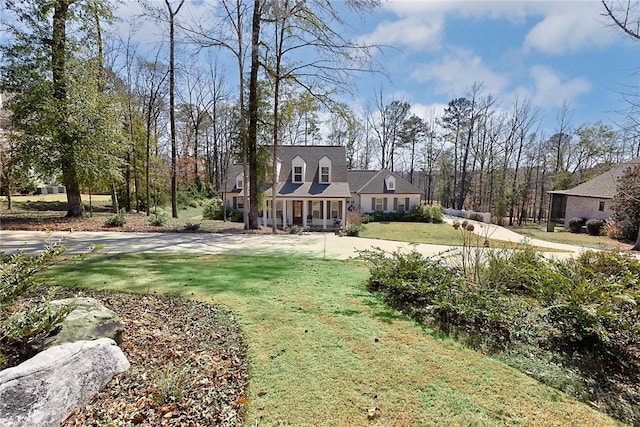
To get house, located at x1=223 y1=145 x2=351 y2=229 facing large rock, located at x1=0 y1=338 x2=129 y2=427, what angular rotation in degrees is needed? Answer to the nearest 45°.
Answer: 0° — it already faces it

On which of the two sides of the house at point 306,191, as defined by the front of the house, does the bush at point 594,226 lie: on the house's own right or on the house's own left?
on the house's own left

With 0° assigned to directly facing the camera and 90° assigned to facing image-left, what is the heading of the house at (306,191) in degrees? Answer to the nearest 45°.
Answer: approximately 0°

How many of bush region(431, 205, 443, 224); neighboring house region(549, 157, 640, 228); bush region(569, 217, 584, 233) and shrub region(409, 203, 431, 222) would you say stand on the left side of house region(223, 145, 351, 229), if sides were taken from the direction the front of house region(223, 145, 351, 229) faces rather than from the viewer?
4

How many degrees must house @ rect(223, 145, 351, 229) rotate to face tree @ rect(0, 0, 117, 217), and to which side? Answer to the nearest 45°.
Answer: approximately 45° to its right

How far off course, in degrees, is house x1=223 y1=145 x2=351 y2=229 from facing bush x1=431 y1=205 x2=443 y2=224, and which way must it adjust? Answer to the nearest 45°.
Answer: approximately 90° to its left

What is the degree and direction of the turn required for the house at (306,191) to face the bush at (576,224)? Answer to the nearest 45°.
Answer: approximately 90° to its left

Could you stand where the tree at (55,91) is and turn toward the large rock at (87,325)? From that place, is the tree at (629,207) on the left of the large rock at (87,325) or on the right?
left

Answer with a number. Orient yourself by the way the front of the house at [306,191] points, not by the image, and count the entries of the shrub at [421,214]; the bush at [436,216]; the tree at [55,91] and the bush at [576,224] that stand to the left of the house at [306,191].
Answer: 3

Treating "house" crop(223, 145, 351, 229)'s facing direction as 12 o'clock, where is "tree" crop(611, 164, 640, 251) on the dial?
The tree is roughly at 10 o'clock from the house.

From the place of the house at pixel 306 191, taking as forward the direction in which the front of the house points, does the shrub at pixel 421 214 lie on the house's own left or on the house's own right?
on the house's own left
